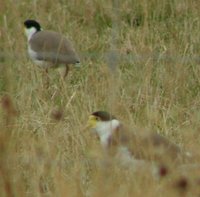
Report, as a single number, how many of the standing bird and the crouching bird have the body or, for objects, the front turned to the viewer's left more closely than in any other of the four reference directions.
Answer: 2

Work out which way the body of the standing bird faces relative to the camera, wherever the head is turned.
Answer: to the viewer's left

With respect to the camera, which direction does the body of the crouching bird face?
to the viewer's left

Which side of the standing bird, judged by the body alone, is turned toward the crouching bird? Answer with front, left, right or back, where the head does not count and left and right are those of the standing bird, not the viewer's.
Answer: left

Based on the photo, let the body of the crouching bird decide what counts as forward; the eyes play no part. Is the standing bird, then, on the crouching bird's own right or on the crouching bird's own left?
on the crouching bird's own right
